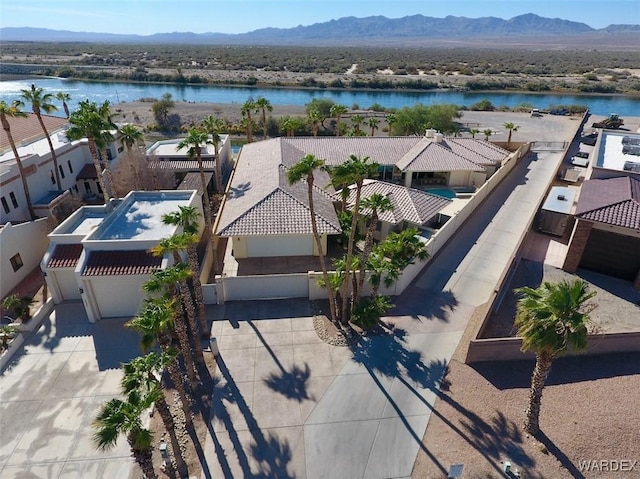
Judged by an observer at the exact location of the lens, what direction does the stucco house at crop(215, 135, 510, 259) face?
facing the viewer

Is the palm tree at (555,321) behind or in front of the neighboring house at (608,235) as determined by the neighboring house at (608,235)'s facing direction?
in front

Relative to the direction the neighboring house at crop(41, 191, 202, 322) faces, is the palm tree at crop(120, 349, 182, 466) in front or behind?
in front

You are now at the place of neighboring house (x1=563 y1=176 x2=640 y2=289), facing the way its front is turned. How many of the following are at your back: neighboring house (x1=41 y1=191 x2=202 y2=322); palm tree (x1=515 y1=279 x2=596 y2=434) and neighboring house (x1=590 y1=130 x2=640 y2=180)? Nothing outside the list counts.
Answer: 1

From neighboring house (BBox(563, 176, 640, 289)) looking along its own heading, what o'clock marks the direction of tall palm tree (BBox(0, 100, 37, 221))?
The tall palm tree is roughly at 2 o'clock from the neighboring house.

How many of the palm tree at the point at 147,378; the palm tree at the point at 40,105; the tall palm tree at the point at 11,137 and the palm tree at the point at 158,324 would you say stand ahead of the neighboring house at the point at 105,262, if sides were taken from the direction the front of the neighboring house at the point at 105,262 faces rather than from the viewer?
2

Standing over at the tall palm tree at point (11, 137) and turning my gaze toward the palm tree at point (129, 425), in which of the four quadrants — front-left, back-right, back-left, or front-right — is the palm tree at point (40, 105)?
back-left

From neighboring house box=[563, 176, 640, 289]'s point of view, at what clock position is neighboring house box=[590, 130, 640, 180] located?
neighboring house box=[590, 130, 640, 180] is roughly at 6 o'clock from neighboring house box=[563, 176, 640, 289].

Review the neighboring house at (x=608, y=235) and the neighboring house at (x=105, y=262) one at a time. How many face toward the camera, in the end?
2

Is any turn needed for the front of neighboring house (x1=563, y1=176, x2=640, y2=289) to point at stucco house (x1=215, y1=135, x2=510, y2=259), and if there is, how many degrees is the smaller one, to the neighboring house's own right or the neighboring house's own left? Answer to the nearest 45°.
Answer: approximately 90° to the neighboring house's own right

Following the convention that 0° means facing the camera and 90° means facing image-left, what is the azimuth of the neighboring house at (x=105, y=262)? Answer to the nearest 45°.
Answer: approximately 0°
